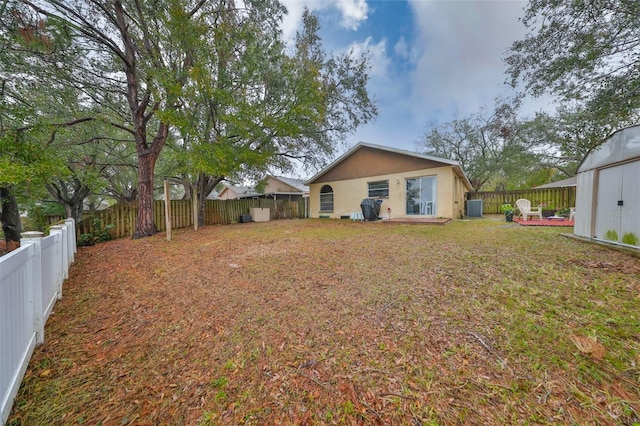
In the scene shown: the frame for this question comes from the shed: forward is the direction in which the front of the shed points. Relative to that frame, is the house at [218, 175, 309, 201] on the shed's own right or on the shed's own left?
on the shed's own right

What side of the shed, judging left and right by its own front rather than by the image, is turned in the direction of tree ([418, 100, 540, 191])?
right

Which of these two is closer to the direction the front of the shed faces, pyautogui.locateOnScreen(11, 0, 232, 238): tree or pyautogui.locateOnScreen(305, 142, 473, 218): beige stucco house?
the tree

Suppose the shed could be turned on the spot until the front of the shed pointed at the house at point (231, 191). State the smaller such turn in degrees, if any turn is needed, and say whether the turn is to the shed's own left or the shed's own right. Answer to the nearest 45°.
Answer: approximately 45° to the shed's own right

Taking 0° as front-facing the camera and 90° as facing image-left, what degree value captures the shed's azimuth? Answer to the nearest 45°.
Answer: approximately 45°

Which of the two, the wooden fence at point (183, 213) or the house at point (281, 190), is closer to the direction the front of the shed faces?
the wooden fence

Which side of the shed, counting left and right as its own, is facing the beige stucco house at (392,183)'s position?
right

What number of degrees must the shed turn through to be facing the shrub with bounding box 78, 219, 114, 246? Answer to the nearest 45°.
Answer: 0° — it already faces it

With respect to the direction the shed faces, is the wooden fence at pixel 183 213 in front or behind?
in front

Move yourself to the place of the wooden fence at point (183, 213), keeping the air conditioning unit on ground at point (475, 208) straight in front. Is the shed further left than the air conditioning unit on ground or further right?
right

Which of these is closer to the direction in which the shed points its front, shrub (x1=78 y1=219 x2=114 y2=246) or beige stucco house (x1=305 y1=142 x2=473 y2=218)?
the shrub
